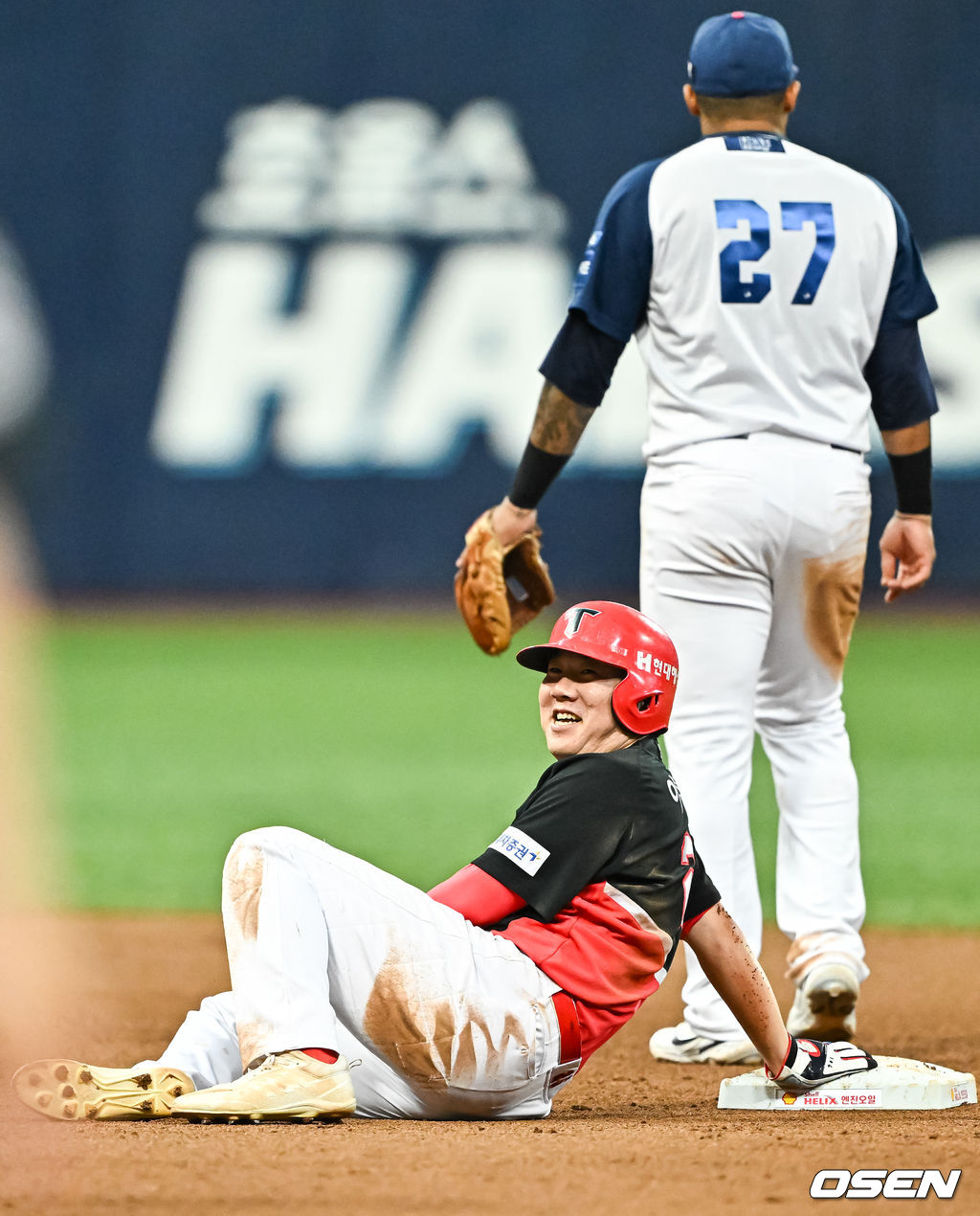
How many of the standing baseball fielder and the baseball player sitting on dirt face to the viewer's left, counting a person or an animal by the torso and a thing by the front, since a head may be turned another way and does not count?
1

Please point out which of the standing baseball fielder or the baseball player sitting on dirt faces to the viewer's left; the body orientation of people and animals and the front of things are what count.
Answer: the baseball player sitting on dirt

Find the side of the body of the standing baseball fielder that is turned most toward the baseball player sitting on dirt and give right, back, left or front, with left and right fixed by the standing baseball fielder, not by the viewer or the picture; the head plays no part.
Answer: back

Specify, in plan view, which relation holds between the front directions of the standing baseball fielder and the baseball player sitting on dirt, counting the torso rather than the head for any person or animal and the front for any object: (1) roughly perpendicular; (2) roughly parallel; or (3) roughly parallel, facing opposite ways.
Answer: roughly perpendicular

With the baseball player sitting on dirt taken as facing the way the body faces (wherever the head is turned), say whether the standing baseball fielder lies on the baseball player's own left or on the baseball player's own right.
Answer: on the baseball player's own right

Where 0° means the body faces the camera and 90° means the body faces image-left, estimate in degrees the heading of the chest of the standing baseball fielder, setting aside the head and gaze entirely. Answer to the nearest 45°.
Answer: approximately 180°

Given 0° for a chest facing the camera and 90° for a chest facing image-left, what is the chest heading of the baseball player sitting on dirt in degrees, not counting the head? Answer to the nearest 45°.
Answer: approximately 90°
